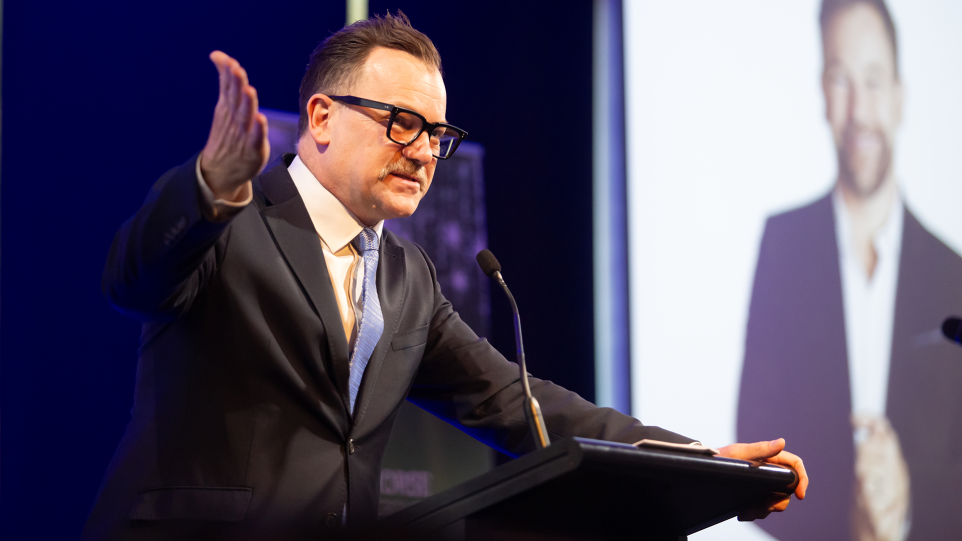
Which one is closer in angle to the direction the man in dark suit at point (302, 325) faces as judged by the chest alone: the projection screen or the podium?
the podium

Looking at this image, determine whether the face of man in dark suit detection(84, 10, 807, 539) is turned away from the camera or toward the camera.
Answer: toward the camera

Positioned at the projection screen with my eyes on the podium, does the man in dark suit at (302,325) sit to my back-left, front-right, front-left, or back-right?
front-right

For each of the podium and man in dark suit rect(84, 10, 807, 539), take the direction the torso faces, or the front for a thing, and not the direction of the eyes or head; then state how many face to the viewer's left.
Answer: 0

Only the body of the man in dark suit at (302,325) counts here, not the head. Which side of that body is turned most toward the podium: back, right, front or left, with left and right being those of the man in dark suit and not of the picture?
front

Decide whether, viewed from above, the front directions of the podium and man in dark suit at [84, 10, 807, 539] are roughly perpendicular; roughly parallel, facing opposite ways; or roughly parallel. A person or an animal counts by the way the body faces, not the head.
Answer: roughly parallel

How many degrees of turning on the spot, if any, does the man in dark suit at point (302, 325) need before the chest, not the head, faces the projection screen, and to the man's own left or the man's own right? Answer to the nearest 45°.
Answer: approximately 90° to the man's own left
